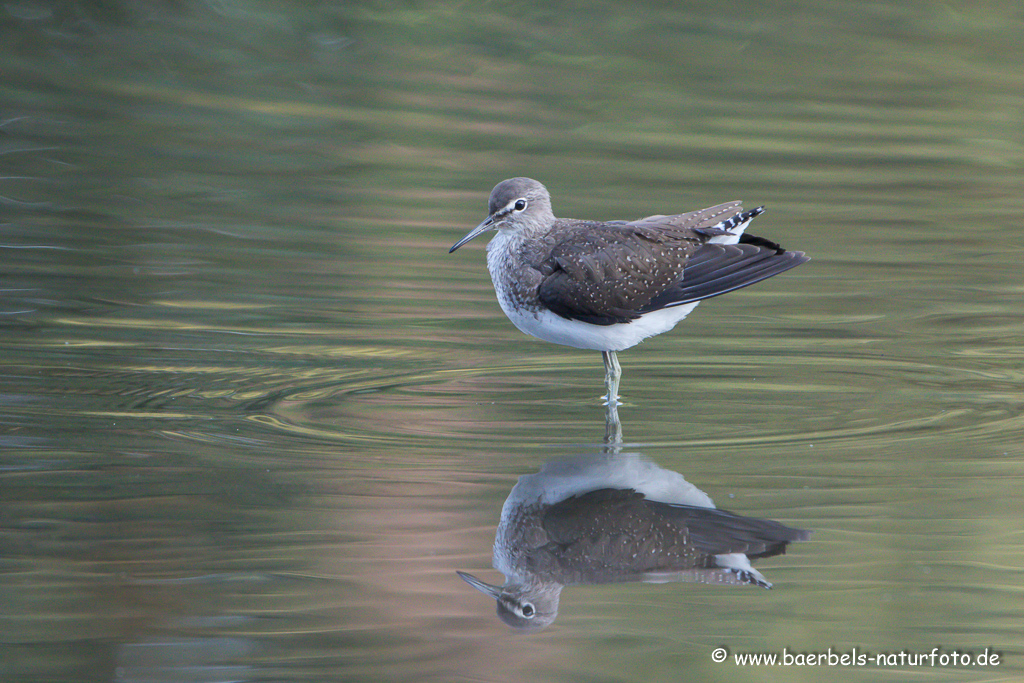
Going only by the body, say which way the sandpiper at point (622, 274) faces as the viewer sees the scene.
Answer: to the viewer's left
